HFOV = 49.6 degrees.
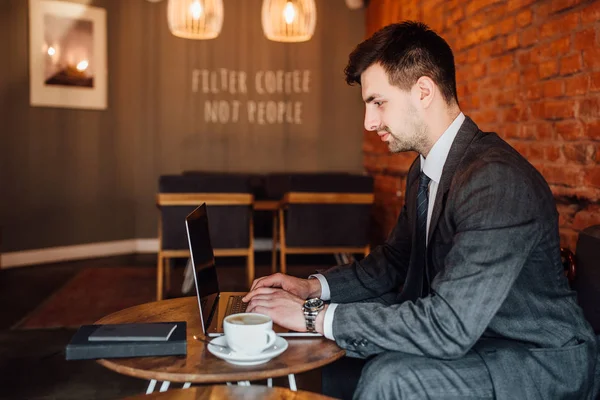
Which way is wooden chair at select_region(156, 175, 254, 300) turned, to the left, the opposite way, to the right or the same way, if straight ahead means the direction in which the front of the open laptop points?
to the left

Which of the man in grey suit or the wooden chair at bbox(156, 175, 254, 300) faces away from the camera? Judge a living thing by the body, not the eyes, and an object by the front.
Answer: the wooden chair

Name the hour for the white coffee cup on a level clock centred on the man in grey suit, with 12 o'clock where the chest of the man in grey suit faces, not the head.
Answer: The white coffee cup is roughly at 11 o'clock from the man in grey suit.

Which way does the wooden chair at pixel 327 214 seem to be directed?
away from the camera

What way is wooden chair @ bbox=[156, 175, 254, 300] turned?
away from the camera

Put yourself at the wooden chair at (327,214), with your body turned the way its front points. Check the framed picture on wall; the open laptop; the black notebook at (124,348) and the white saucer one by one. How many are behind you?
3

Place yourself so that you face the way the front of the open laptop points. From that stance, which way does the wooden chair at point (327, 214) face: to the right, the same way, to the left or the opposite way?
to the left

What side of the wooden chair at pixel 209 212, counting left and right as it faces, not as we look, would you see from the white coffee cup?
back

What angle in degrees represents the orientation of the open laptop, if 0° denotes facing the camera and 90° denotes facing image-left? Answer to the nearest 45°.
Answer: approximately 270°

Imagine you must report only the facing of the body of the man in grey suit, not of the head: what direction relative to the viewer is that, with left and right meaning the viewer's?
facing to the left of the viewer

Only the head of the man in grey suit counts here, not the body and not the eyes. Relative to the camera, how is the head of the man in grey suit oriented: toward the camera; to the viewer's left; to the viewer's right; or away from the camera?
to the viewer's left
